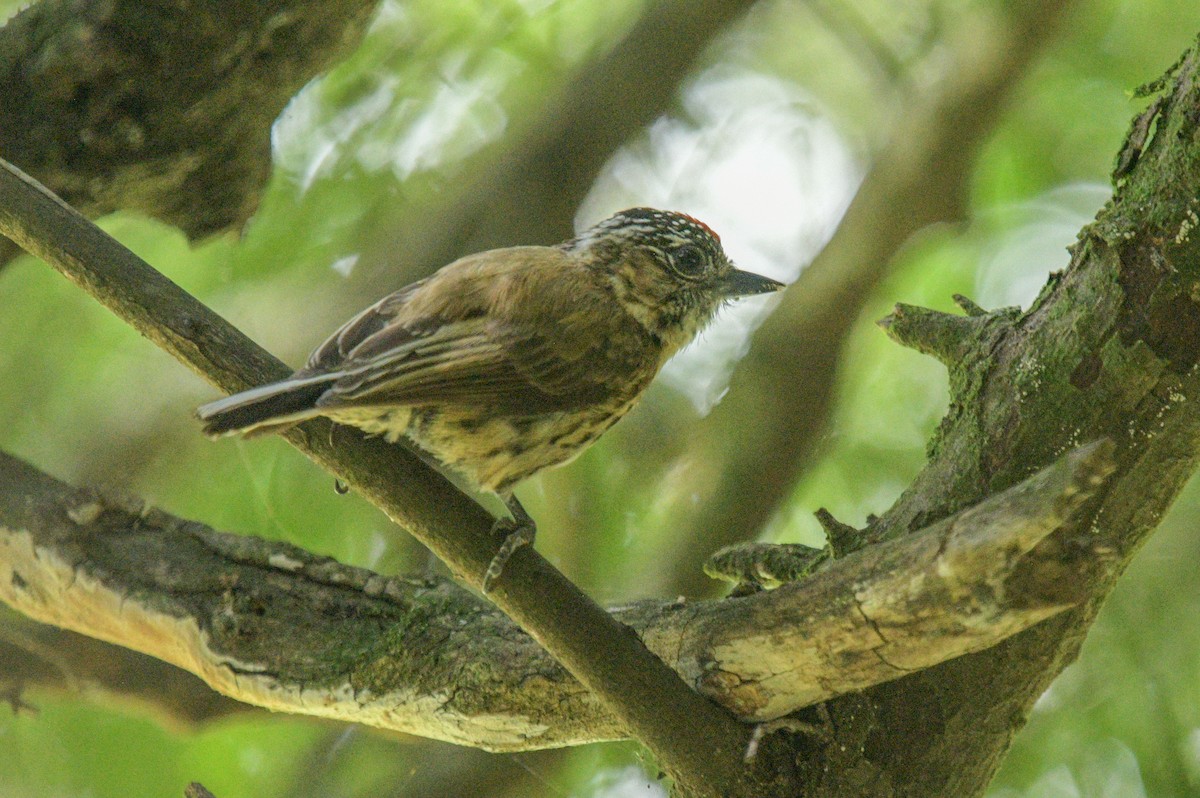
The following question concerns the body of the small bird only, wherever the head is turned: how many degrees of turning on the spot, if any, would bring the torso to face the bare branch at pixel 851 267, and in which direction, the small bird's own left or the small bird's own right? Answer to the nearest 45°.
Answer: approximately 45° to the small bird's own left

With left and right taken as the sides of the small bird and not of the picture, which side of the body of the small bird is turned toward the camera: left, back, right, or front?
right
